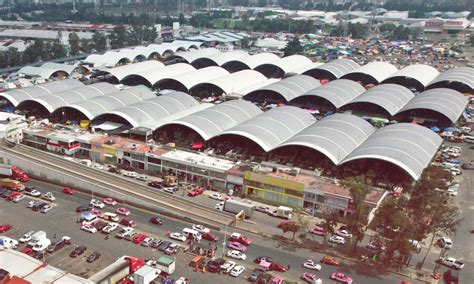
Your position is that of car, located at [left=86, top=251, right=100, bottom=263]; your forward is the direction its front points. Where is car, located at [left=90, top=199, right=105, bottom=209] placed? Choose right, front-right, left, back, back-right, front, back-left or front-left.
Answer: back-right

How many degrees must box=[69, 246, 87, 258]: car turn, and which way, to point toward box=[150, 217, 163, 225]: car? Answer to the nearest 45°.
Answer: approximately 180°

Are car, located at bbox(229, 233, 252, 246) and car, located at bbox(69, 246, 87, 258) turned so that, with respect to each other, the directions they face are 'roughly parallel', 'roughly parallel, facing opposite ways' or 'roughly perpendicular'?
roughly perpendicular

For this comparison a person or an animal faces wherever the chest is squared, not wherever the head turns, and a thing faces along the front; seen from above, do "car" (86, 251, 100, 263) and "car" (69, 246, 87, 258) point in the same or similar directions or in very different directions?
same or similar directions

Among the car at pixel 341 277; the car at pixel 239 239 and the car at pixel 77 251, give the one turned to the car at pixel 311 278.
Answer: the car at pixel 239 239

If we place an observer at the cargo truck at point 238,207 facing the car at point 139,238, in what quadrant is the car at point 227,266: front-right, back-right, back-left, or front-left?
front-left

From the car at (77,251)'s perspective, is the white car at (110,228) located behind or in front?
behind

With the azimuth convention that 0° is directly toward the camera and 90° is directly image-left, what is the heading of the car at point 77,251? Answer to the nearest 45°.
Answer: approximately 45°

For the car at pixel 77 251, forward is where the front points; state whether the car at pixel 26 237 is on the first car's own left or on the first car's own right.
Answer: on the first car's own right
